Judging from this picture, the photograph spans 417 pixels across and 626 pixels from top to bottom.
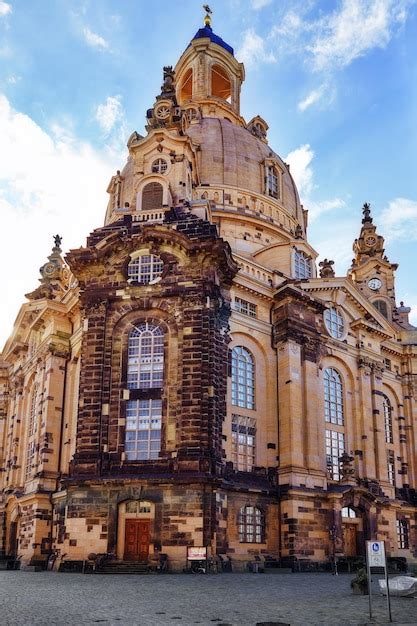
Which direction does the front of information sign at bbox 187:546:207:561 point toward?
toward the camera
